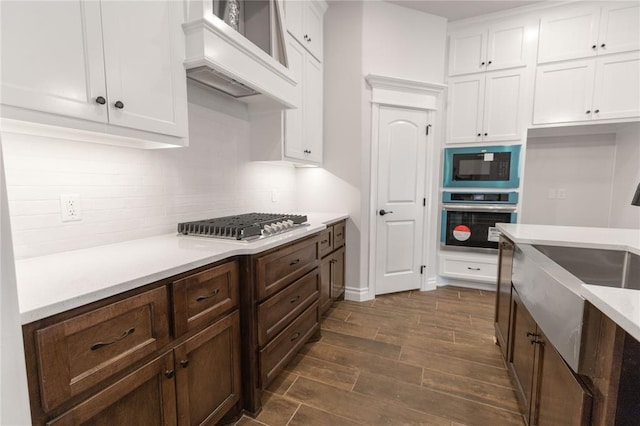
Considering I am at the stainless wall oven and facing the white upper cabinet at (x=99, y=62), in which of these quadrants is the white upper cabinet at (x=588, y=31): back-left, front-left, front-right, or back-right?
back-left

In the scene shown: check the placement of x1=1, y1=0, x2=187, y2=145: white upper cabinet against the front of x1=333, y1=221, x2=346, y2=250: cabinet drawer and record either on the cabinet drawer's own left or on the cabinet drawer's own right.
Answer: on the cabinet drawer's own right

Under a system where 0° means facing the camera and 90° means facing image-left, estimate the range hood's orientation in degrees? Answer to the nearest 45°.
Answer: approximately 315°

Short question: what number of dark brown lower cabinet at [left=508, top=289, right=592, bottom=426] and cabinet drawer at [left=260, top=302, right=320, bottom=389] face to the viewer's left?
1

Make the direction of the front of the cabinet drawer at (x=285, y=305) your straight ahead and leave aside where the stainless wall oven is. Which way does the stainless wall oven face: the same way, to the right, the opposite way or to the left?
to the right

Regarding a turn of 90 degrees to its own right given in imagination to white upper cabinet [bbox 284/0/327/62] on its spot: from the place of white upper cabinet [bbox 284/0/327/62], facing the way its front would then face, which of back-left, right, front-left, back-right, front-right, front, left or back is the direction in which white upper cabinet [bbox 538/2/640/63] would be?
back-left

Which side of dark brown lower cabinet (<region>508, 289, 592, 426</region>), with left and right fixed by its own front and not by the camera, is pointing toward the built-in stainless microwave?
right

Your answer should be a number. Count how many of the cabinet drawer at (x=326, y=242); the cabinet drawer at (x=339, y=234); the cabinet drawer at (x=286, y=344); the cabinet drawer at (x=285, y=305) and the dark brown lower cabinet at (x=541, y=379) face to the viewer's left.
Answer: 1

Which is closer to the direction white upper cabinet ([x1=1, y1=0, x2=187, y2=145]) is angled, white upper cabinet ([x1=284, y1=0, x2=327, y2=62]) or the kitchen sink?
the kitchen sink

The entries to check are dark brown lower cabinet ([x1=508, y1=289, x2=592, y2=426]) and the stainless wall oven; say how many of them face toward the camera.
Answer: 1

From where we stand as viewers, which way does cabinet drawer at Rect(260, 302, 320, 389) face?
facing the viewer and to the right of the viewer

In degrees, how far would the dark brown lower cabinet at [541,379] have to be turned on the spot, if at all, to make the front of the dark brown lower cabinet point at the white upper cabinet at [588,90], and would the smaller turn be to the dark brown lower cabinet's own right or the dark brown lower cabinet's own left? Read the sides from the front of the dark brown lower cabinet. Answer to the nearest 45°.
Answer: approximately 90° to the dark brown lower cabinet's own right

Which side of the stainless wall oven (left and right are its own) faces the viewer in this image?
front
